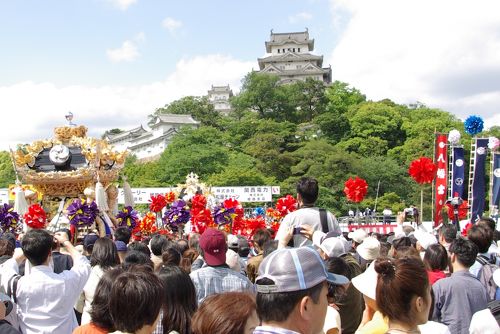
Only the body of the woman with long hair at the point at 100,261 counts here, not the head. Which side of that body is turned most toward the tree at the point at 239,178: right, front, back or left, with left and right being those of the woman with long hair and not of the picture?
front

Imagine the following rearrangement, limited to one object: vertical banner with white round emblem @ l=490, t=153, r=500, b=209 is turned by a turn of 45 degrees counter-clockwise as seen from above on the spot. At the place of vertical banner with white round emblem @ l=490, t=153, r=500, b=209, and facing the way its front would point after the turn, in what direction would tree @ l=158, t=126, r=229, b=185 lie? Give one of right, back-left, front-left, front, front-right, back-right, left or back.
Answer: back

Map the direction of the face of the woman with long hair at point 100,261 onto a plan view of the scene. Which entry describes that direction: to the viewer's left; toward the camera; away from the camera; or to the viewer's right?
away from the camera

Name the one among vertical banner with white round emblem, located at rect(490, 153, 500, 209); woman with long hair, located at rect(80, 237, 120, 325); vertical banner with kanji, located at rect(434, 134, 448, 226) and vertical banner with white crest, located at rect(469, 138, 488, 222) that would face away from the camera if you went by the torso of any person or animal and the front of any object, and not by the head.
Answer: the woman with long hair

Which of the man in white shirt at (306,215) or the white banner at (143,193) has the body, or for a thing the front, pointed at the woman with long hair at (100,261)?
the white banner

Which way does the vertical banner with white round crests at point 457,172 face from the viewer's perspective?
toward the camera

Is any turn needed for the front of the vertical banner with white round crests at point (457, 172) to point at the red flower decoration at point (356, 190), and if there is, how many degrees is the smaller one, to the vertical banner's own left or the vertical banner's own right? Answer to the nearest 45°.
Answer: approximately 45° to the vertical banner's own right

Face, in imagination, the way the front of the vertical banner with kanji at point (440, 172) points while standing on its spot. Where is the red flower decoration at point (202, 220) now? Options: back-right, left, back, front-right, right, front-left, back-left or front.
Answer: front-right

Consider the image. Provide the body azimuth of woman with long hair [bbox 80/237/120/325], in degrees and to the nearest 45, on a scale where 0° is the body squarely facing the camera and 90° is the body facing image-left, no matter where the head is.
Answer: approximately 180°

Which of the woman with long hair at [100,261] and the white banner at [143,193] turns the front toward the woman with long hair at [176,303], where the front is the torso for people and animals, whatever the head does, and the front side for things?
the white banner

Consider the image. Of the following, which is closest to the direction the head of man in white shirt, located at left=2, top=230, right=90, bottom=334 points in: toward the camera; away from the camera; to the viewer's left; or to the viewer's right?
away from the camera

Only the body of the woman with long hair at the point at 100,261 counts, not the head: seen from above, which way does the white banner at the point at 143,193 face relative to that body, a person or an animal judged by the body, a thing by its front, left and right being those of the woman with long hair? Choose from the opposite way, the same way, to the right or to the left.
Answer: the opposite way

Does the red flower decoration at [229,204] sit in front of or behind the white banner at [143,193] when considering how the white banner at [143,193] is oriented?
in front

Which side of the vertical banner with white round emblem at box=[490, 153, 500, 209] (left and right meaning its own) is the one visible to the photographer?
front
